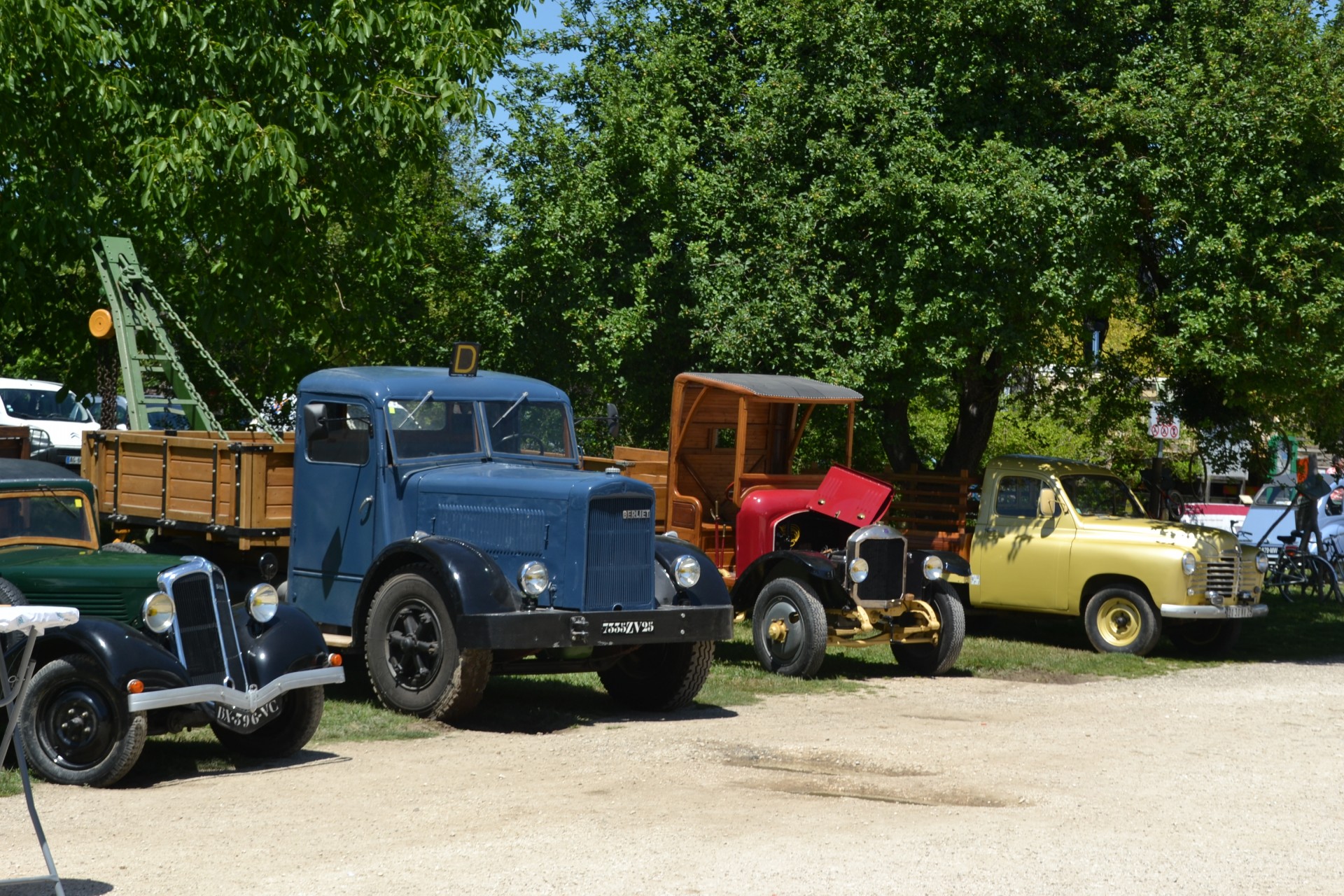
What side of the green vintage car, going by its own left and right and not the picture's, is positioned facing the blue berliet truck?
left

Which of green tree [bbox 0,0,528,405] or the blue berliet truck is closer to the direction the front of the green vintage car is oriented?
the blue berliet truck

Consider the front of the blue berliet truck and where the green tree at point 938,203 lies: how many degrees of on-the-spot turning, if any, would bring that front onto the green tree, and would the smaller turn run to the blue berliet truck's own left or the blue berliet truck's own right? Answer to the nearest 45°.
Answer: approximately 90° to the blue berliet truck's own left

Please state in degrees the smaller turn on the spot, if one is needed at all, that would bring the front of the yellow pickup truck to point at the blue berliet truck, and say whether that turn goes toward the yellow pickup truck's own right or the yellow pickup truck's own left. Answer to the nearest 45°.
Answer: approximately 90° to the yellow pickup truck's own right

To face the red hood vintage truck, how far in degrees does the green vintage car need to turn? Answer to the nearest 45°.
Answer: approximately 90° to its left

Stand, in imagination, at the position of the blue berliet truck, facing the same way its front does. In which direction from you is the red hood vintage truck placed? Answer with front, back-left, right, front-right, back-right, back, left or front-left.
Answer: left

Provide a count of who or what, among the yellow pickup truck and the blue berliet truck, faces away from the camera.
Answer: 0

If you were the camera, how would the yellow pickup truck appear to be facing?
facing the viewer and to the right of the viewer

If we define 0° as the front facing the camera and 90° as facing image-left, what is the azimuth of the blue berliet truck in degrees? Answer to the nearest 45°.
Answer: approximately 315°

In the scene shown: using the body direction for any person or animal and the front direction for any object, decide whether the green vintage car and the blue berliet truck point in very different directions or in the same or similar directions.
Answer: same or similar directions

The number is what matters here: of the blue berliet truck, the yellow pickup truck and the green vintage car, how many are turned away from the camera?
0

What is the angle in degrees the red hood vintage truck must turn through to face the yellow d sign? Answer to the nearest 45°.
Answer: approximately 90° to its right

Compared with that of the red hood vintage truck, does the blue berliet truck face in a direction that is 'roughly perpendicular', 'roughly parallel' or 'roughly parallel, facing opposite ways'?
roughly parallel

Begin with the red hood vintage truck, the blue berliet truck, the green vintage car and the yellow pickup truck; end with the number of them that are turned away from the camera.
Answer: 0

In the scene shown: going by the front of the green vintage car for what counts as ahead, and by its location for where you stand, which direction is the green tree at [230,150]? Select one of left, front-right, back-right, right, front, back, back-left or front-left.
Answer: back-left
